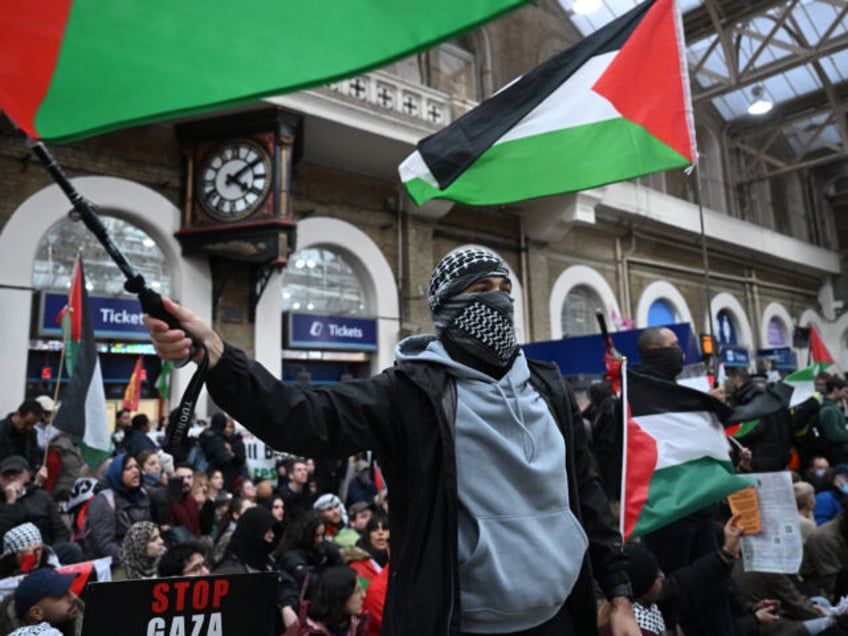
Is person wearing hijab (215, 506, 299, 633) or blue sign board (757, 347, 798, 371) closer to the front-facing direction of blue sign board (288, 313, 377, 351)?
the person wearing hijab

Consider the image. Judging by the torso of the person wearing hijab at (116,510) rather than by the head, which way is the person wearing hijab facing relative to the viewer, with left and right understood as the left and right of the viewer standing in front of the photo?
facing the viewer and to the right of the viewer

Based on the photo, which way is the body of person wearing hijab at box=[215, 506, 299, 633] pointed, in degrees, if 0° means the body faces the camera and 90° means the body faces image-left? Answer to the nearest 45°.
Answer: approximately 315°

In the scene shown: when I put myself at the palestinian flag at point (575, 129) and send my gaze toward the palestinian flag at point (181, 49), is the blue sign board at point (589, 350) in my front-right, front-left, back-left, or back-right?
back-right

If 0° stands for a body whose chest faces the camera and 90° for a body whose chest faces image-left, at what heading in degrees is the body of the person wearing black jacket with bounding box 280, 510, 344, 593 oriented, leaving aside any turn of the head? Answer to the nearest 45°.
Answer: approximately 315°

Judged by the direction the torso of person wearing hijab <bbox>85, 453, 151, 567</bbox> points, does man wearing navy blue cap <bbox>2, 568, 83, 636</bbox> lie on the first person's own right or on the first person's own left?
on the first person's own right

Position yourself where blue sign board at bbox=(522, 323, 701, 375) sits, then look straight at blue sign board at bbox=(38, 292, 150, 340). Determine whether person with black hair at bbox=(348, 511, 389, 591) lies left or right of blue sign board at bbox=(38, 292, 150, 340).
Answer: left
